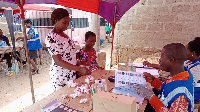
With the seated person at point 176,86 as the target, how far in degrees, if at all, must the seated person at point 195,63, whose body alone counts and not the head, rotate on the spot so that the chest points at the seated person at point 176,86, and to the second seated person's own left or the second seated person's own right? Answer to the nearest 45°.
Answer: approximately 90° to the second seated person's own left

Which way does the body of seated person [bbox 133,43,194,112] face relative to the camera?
to the viewer's left

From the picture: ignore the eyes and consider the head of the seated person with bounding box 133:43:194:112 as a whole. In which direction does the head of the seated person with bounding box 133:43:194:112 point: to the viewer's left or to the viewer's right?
to the viewer's left

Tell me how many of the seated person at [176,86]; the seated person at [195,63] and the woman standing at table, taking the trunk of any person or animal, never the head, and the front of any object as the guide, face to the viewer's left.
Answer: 2

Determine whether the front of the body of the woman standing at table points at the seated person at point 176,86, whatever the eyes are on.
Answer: yes

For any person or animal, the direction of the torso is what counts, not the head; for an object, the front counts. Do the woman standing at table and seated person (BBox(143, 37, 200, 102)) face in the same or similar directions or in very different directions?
very different directions

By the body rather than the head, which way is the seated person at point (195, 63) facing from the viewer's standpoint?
to the viewer's left

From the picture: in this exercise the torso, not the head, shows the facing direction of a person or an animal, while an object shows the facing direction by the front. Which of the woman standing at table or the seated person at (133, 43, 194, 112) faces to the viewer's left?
the seated person

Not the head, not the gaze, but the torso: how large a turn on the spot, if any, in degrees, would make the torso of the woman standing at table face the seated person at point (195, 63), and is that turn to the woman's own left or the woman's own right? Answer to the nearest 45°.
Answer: approximately 45° to the woman's own left

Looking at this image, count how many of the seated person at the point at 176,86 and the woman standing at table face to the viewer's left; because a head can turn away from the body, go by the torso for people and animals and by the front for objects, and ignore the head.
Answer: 1
